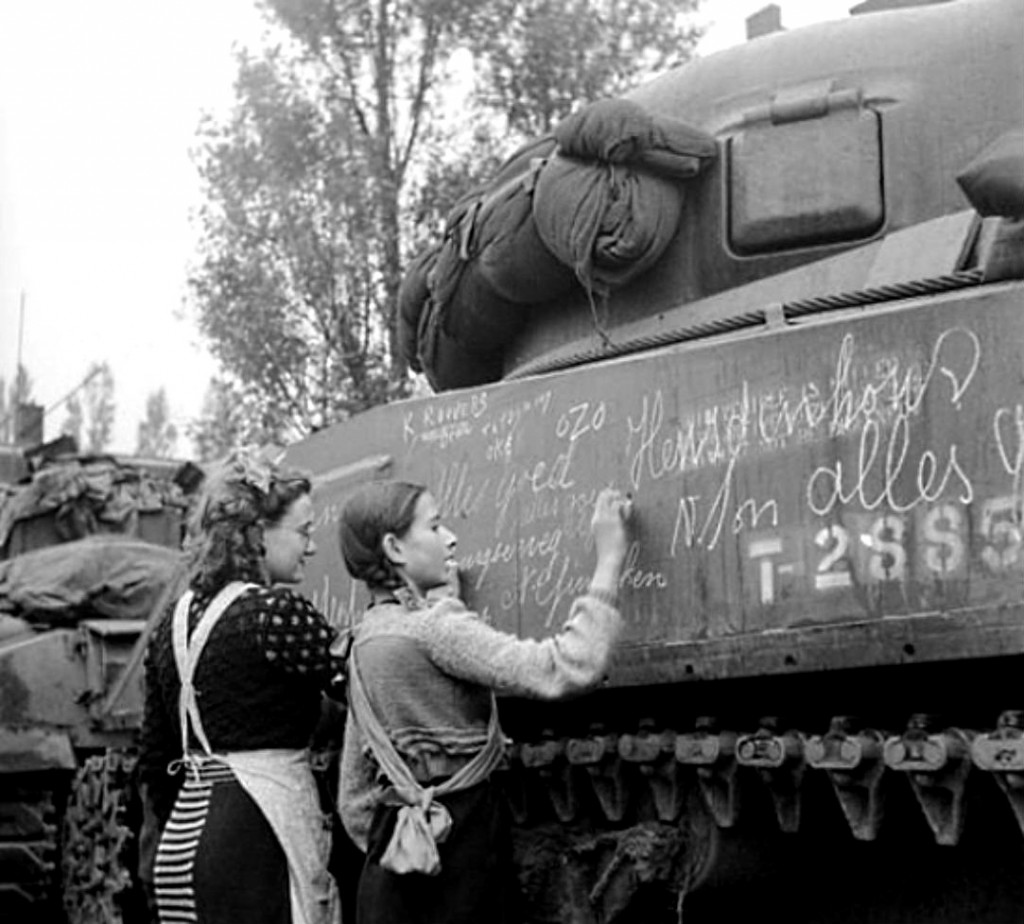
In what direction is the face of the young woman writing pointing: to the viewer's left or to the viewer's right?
to the viewer's right

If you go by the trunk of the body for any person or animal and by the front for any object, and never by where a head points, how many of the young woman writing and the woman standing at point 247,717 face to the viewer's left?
0

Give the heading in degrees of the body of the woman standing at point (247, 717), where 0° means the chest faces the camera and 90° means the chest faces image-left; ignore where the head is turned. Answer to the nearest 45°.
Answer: approximately 225°

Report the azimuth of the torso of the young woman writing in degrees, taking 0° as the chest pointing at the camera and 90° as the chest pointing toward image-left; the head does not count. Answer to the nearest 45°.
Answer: approximately 225°

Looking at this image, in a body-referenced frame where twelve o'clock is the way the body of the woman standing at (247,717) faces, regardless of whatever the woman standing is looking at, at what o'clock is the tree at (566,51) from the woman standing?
The tree is roughly at 11 o'clock from the woman standing.

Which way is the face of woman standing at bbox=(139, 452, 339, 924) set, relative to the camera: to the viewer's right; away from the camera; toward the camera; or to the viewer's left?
to the viewer's right

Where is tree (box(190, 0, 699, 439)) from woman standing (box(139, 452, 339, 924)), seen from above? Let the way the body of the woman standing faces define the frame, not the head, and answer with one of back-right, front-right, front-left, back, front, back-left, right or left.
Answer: front-left

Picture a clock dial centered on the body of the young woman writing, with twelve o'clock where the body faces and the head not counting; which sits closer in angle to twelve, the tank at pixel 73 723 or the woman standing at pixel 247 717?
the tank

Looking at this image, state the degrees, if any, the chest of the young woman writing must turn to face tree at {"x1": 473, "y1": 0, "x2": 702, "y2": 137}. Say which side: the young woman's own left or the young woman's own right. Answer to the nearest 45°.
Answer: approximately 45° to the young woman's own left
